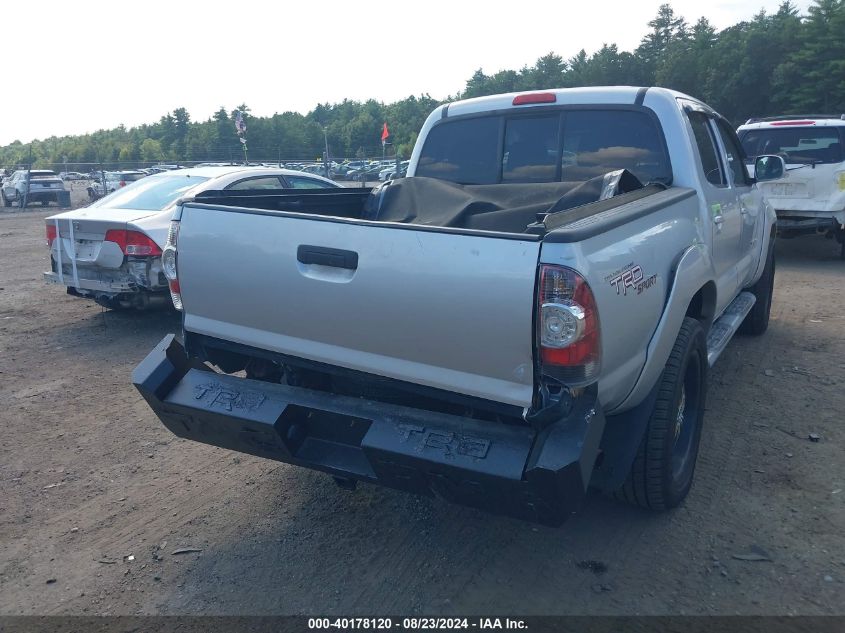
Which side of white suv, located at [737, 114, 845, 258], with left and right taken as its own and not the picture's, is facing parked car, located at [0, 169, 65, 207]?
left

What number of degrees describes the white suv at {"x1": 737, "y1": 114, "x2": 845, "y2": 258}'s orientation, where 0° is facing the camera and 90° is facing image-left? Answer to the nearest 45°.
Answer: approximately 180°

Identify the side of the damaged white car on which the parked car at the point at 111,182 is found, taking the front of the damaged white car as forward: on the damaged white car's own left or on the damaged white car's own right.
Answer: on the damaged white car's own left

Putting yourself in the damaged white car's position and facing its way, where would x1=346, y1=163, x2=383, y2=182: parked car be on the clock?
The parked car is roughly at 11 o'clock from the damaged white car.

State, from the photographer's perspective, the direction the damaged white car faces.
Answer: facing away from the viewer and to the right of the viewer
